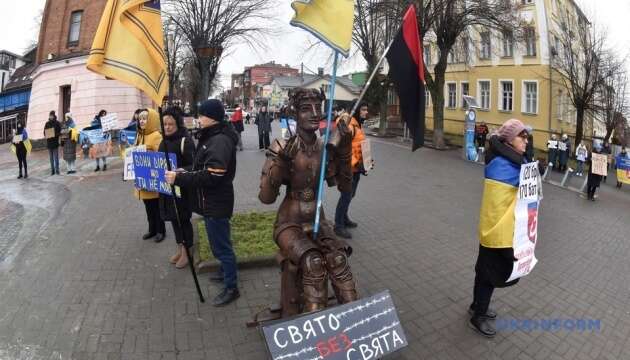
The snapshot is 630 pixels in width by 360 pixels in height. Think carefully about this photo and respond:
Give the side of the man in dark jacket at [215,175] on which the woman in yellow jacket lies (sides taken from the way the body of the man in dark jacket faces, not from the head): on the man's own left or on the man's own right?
on the man's own right

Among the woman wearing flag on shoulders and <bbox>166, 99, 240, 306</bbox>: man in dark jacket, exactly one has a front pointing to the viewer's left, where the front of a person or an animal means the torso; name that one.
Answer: the man in dark jacket

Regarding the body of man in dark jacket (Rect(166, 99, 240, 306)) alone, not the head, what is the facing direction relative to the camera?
to the viewer's left

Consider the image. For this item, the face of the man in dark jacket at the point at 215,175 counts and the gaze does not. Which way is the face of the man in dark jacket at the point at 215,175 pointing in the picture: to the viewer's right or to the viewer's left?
to the viewer's left
